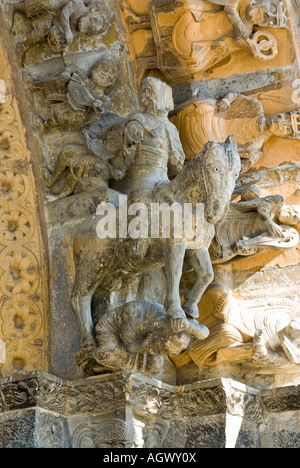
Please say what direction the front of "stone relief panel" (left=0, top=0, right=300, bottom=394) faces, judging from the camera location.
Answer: facing the viewer

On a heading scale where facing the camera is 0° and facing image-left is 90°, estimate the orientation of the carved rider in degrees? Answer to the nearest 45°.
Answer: approximately 315°

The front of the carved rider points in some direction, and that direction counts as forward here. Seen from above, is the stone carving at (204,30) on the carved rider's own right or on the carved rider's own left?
on the carved rider's own left
